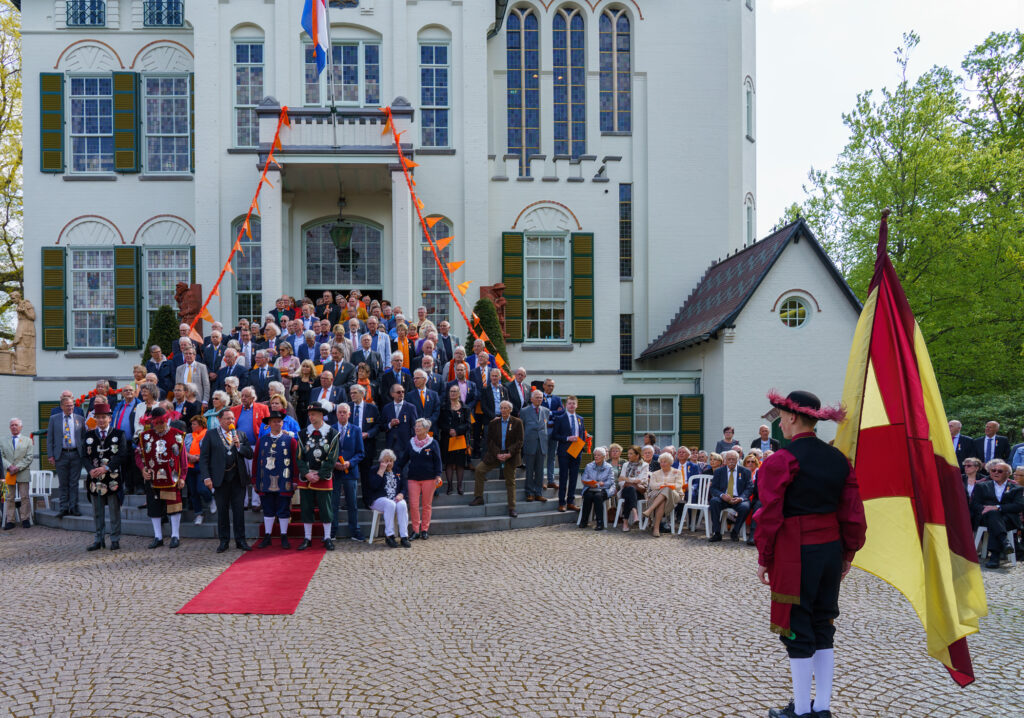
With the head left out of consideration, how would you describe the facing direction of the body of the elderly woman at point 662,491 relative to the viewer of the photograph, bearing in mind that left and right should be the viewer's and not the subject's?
facing the viewer and to the left of the viewer

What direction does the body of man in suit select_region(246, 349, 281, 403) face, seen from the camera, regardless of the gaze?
toward the camera

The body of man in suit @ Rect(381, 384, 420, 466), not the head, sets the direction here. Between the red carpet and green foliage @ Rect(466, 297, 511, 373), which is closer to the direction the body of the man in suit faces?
the red carpet

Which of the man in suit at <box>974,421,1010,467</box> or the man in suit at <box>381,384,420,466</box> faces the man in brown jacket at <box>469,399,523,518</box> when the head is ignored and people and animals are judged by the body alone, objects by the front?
the man in suit at <box>974,421,1010,467</box>

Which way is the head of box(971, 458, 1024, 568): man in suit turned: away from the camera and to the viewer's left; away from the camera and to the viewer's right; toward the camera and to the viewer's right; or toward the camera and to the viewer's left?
toward the camera and to the viewer's left

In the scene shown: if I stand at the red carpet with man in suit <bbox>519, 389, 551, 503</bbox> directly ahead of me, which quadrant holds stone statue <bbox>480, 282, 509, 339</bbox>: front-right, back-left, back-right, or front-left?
front-left

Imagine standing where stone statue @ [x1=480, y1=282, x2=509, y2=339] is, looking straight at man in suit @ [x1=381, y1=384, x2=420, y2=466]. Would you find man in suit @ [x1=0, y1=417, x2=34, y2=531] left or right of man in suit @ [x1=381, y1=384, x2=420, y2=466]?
right

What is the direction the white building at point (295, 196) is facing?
toward the camera

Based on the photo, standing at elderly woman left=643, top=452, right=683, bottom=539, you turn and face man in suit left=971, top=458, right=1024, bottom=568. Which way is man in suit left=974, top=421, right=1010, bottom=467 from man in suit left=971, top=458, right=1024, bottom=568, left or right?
left

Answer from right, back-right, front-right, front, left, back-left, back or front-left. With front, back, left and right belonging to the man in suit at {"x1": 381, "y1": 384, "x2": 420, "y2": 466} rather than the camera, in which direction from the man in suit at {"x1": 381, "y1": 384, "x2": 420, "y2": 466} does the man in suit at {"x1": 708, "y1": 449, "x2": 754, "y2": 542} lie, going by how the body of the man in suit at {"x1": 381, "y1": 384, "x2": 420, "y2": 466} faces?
left

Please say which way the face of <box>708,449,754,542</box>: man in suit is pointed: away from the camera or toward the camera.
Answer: toward the camera

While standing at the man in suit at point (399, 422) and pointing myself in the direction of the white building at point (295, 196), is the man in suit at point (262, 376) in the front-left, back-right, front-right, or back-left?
front-left

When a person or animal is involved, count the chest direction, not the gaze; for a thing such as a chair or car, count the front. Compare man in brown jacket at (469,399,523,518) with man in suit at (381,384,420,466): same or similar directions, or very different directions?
same or similar directions

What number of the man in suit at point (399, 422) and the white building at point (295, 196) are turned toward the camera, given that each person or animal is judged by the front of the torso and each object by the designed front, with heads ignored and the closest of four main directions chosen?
2

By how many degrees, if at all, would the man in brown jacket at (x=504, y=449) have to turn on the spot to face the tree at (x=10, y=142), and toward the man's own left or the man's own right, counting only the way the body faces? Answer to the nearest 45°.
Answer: approximately 135° to the man's own right

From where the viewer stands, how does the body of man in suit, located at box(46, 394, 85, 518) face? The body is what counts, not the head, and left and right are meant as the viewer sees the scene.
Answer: facing the viewer
